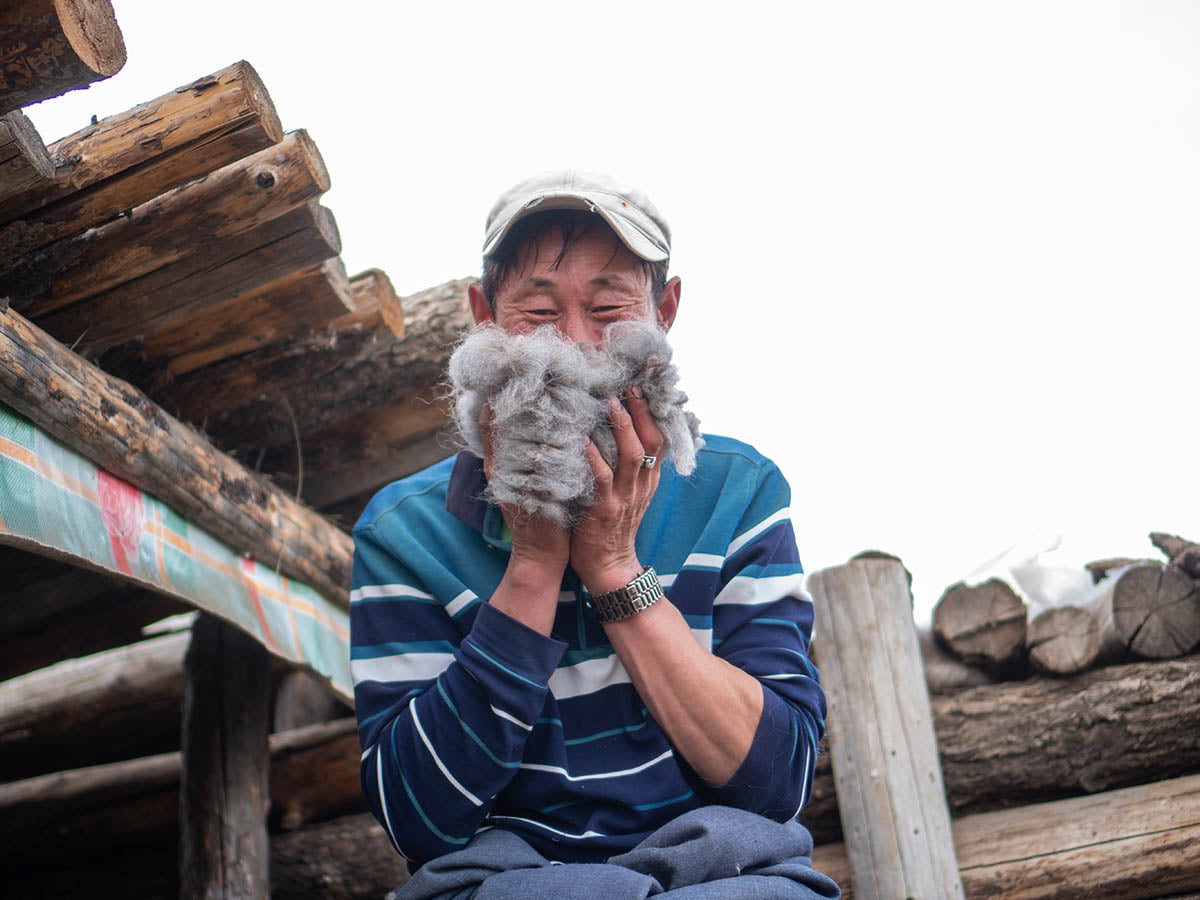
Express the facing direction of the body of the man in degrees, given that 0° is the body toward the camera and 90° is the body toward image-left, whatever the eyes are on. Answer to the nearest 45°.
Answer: approximately 0°

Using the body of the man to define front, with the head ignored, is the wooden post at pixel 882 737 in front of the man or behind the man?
behind
